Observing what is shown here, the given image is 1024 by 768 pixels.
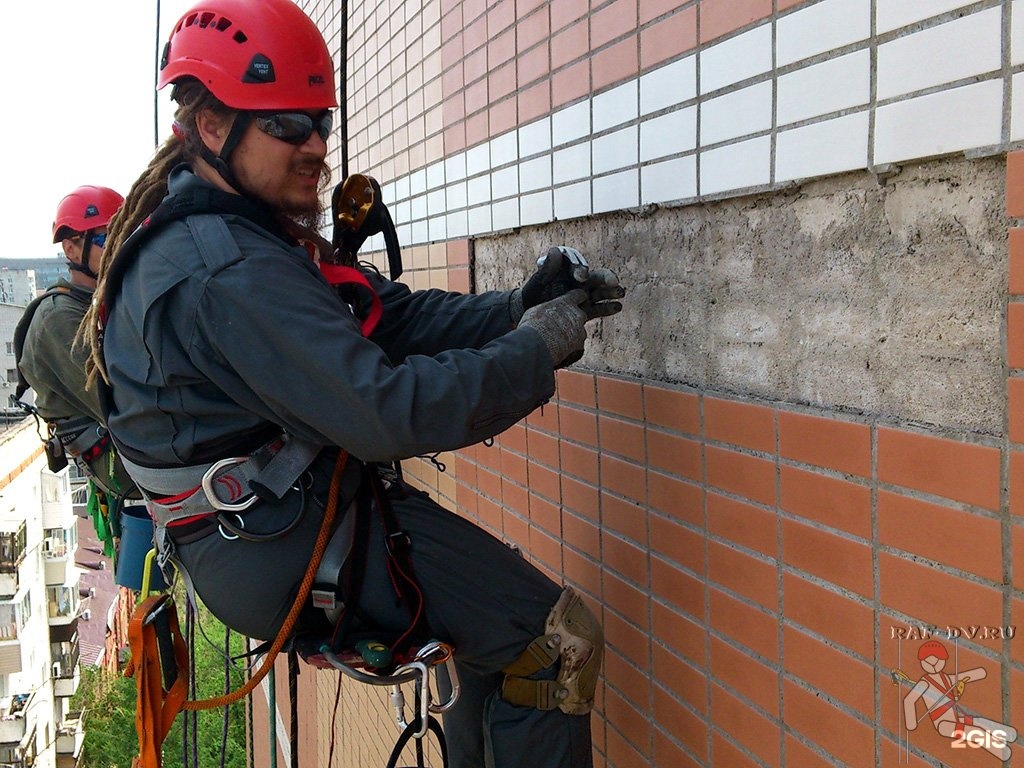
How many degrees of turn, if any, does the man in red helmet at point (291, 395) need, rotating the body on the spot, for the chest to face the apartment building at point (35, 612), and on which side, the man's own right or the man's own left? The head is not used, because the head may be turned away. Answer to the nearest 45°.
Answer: approximately 90° to the man's own left

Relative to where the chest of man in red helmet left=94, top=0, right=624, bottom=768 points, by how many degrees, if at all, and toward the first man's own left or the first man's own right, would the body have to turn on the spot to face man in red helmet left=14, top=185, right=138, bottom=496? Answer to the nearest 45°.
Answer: approximately 135° to the first man's own left

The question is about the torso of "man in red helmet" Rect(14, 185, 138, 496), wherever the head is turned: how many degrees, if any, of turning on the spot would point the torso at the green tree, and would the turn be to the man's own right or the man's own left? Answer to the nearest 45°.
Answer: approximately 90° to the man's own left

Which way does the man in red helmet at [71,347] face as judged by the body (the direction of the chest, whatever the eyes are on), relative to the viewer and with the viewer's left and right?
facing to the right of the viewer

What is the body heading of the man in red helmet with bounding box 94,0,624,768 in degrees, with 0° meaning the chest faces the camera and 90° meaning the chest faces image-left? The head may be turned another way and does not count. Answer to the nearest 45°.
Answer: approximately 270°

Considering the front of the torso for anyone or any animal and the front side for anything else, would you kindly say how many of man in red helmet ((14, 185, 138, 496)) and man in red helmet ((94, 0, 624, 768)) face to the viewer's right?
2

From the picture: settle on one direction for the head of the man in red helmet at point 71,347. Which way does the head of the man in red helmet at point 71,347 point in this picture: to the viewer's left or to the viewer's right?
to the viewer's right
